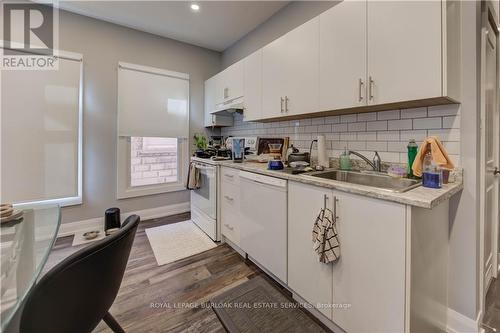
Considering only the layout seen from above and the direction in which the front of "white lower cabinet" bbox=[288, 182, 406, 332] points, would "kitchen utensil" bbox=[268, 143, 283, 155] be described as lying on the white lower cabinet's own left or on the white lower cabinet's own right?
on the white lower cabinet's own right

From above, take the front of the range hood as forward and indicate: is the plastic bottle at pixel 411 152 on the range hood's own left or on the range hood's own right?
on the range hood's own left

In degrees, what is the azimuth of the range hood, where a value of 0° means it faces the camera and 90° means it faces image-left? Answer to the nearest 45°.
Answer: approximately 45°

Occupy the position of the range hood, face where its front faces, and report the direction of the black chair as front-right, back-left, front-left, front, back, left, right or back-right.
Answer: front-left
